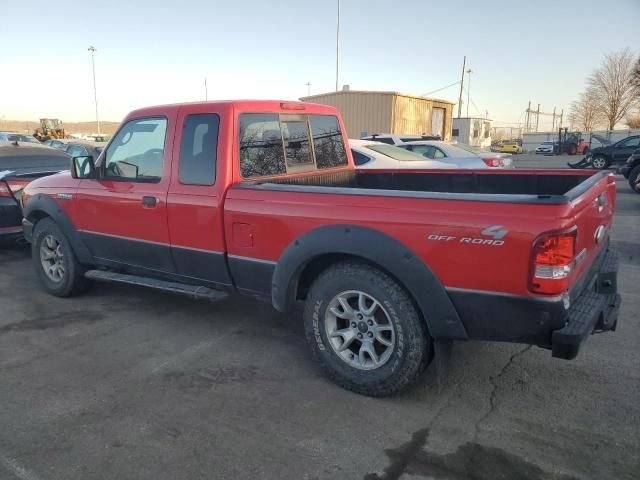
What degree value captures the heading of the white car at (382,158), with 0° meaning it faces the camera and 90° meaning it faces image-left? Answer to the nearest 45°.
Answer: approximately 135°

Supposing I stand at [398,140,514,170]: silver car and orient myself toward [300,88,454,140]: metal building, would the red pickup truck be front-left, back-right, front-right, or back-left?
back-left

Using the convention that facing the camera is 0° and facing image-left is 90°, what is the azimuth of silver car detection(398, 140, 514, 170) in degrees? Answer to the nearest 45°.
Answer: approximately 135°

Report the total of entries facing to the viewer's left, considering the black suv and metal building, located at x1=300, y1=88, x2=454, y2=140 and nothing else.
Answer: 1

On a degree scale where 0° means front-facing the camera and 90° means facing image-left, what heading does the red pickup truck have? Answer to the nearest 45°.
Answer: approximately 135°

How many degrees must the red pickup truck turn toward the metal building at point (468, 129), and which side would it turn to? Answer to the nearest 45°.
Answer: approximately 45° to its right

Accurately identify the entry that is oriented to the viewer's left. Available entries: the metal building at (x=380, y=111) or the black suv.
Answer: the black suv

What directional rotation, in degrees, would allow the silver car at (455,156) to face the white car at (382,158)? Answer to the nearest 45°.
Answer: approximately 135° to its left
